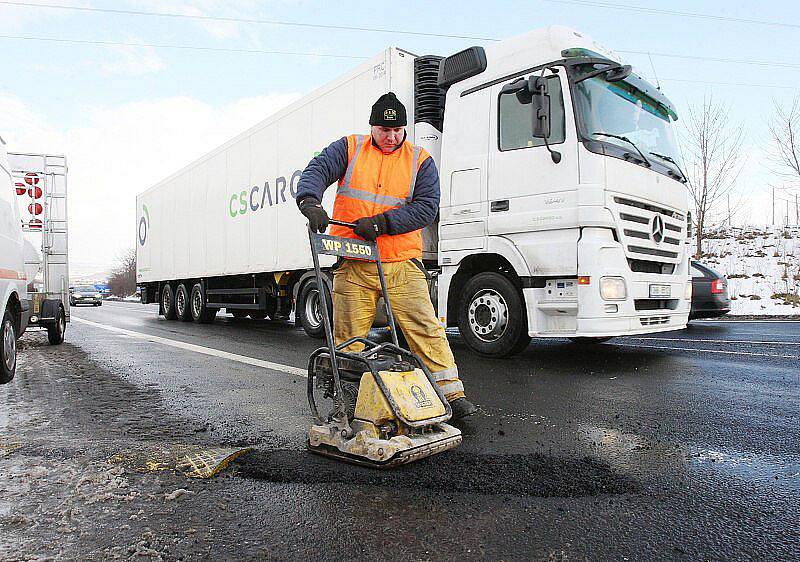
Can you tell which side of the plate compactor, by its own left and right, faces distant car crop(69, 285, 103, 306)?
back

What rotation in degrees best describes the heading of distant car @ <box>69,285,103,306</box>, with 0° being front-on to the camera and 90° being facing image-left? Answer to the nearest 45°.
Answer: approximately 0°

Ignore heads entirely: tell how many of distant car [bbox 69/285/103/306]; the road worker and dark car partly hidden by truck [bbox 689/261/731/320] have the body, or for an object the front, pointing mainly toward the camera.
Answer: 2

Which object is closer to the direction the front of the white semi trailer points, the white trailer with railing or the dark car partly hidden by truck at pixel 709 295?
the dark car partly hidden by truck

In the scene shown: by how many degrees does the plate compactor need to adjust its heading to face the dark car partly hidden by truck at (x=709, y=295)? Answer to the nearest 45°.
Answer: approximately 90° to its left

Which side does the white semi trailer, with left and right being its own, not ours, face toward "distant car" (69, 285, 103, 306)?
back

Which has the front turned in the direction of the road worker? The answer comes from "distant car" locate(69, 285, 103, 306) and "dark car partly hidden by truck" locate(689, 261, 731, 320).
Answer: the distant car

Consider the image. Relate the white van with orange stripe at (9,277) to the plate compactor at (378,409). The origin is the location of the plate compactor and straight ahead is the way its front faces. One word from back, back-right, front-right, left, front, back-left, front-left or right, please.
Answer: back

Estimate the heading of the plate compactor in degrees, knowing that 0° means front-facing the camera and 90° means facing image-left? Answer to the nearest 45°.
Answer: approximately 315°

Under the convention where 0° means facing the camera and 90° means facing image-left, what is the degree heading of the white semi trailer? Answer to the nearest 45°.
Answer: approximately 315°

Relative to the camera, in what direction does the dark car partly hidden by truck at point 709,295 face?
facing away from the viewer and to the left of the viewer

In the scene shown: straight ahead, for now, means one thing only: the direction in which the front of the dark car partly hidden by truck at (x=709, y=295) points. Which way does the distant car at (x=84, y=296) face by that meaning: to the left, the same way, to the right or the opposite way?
the opposite way
